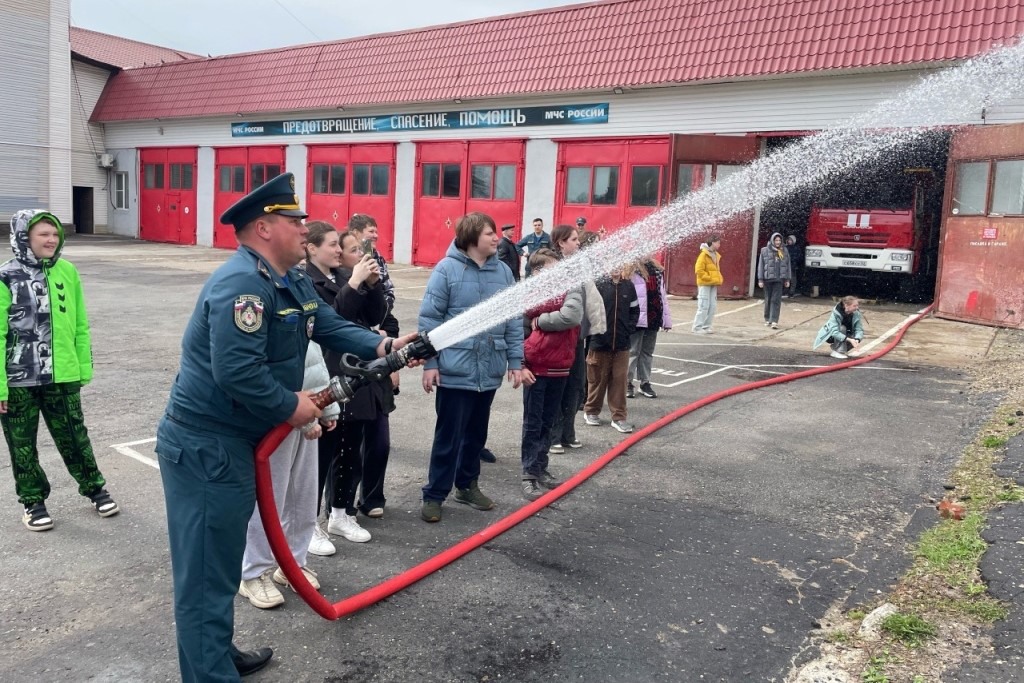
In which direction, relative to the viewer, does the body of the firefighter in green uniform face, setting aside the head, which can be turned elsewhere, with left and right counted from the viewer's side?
facing to the right of the viewer

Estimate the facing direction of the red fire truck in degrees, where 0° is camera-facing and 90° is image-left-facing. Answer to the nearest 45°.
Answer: approximately 0°

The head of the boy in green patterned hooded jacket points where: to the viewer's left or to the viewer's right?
to the viewer's right

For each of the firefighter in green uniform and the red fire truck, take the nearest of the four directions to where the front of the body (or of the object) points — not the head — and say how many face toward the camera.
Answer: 1

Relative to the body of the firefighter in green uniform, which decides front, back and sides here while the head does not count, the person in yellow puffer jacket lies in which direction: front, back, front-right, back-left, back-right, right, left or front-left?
front-left

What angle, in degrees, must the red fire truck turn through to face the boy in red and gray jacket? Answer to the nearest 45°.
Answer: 0° — it already faces them

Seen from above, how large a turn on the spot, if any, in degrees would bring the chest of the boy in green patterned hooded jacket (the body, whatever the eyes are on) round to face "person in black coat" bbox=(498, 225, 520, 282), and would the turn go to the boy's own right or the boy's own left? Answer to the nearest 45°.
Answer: approximately 90° to the boy's own left

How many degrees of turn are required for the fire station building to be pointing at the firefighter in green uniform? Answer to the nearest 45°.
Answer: approximately 45° to its left

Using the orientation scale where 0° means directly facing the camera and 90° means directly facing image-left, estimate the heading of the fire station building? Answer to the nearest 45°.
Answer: approximately 45°
